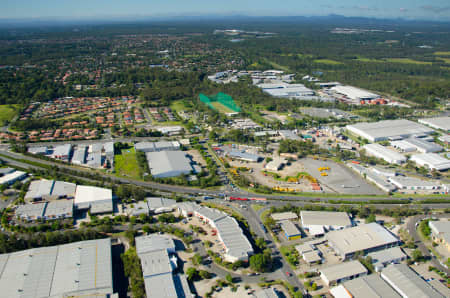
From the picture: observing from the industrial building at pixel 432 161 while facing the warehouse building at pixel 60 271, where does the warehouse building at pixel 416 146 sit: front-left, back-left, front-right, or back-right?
back-right

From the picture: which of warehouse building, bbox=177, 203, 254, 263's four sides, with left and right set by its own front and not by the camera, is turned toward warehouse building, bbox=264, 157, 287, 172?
back

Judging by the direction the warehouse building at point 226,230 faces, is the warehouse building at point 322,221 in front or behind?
behind

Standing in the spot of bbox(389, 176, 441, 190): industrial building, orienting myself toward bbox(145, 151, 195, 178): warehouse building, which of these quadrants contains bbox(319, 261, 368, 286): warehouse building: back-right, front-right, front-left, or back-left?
front-left

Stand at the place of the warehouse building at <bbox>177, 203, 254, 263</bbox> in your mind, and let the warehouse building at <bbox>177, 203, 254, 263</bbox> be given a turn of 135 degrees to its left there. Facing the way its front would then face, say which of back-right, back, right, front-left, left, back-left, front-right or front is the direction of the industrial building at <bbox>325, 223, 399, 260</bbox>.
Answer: front

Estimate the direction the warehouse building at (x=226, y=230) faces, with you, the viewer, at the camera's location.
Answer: facing the viewer and to the left of the viewer

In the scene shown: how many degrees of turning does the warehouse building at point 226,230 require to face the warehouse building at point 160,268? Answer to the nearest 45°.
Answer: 0° — it already faces it

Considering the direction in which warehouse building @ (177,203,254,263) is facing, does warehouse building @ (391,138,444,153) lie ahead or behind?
behind

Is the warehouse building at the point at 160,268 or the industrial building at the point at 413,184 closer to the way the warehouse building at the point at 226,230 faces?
the warehouse building
